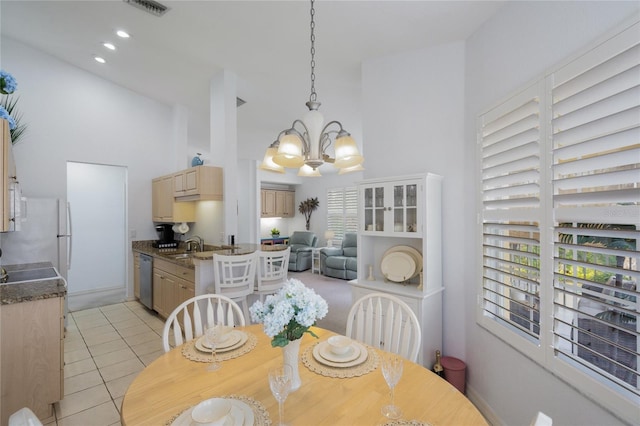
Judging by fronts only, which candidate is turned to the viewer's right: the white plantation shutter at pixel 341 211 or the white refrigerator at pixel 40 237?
the white refrigerator

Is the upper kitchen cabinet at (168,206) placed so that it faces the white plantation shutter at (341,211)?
no

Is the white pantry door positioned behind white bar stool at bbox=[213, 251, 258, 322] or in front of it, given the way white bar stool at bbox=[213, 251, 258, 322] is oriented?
in front

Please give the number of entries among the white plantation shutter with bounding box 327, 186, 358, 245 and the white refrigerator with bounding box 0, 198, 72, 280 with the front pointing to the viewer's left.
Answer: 0

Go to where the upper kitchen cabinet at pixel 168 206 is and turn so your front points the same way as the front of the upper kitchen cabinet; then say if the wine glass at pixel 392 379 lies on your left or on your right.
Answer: on your left

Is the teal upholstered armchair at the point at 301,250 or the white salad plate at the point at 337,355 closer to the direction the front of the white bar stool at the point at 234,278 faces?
the teal upholstered armchair

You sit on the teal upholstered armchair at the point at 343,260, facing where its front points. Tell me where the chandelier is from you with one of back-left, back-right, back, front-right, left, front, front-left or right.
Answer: front-left

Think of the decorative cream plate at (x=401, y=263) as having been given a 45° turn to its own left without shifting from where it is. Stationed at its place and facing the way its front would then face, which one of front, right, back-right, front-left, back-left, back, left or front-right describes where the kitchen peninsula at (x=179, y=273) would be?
right

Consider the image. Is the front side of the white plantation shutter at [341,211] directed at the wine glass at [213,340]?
yes

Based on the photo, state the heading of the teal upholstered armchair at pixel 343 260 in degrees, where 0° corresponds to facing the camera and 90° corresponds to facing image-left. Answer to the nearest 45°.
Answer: approximately 45°

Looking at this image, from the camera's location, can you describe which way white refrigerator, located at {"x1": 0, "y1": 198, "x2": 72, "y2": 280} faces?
facing to the right of the viewer

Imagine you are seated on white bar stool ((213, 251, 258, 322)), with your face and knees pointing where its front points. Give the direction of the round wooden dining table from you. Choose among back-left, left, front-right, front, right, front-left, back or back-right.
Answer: back

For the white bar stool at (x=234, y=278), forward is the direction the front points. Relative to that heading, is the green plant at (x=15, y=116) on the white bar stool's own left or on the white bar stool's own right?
on the white bar stool's own left

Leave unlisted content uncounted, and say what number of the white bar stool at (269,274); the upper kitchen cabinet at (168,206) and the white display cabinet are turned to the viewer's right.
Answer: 0

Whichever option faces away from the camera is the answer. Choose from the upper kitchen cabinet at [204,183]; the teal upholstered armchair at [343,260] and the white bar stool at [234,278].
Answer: the white bar stool

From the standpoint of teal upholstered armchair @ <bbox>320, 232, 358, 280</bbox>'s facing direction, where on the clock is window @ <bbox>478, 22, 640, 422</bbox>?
The window is roughly at 10 o'clock from the teal upholstered armchair.

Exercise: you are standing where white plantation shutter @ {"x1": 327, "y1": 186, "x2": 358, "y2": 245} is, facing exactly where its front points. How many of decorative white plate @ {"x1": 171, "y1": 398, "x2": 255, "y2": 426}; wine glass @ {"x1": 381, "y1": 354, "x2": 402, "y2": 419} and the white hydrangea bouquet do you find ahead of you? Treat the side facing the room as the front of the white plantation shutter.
3

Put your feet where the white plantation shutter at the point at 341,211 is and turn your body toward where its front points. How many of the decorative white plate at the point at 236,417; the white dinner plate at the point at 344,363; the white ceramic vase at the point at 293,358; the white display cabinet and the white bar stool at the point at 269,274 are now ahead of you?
5

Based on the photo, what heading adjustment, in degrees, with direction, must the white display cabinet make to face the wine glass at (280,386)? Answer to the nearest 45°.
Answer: approximately 45° to its left

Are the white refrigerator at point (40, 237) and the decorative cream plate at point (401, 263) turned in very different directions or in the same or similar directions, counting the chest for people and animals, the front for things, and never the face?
very different directions

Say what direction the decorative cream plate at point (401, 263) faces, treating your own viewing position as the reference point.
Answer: facing the viewer and to the left of the viewer

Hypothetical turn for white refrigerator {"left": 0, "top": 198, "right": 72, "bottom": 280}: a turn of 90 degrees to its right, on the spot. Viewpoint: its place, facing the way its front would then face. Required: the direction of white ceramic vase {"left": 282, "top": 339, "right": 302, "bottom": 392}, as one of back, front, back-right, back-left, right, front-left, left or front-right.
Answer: front

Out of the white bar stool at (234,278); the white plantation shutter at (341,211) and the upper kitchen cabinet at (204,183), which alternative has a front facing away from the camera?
the white bar stool
